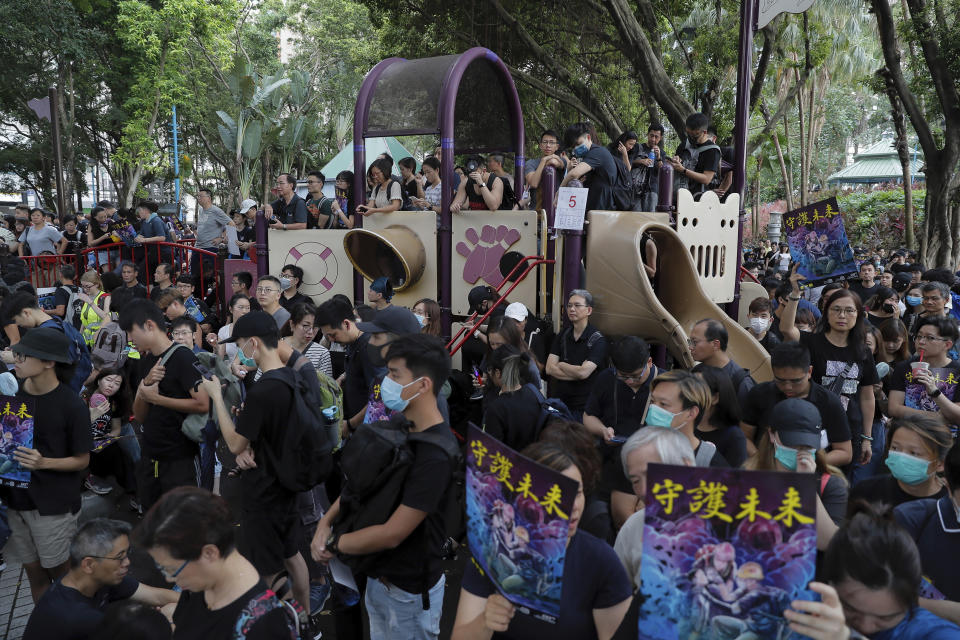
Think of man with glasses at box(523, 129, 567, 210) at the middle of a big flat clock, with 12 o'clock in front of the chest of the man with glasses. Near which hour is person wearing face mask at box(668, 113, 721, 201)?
The person wearing face mask is roughly at 8 o'clock from the man with glasses.

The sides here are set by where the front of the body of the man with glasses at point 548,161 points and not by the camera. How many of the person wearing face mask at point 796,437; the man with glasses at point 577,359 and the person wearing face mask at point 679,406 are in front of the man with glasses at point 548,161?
3

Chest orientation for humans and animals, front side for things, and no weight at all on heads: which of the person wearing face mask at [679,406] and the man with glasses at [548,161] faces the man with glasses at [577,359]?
the man with glasses at [548,161]

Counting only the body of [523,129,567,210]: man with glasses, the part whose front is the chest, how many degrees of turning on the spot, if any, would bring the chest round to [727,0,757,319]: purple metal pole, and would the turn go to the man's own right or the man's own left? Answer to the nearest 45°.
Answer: approximately 135° to the man's own left

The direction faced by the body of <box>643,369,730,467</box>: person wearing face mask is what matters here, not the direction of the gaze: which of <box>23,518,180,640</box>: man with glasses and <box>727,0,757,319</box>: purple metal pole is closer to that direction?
the man with glasses

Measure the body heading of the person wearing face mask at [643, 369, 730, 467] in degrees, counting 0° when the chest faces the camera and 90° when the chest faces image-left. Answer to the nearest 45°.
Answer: approximately 45°

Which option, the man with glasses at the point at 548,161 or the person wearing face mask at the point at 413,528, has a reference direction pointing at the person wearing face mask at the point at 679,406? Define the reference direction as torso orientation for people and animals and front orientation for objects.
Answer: the man with glasses

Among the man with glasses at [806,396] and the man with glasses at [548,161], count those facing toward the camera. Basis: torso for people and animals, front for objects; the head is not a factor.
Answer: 2

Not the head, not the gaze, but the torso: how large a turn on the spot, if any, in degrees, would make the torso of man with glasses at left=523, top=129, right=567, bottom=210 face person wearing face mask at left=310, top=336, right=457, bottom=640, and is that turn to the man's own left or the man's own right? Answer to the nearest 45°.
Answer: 0° — they already face them

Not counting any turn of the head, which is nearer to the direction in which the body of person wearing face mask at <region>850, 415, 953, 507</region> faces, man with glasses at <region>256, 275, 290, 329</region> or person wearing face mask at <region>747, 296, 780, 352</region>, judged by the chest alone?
the man with glasses

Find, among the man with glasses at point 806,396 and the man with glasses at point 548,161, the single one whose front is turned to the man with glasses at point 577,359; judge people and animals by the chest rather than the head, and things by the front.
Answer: the man with glasses at point 548,161
